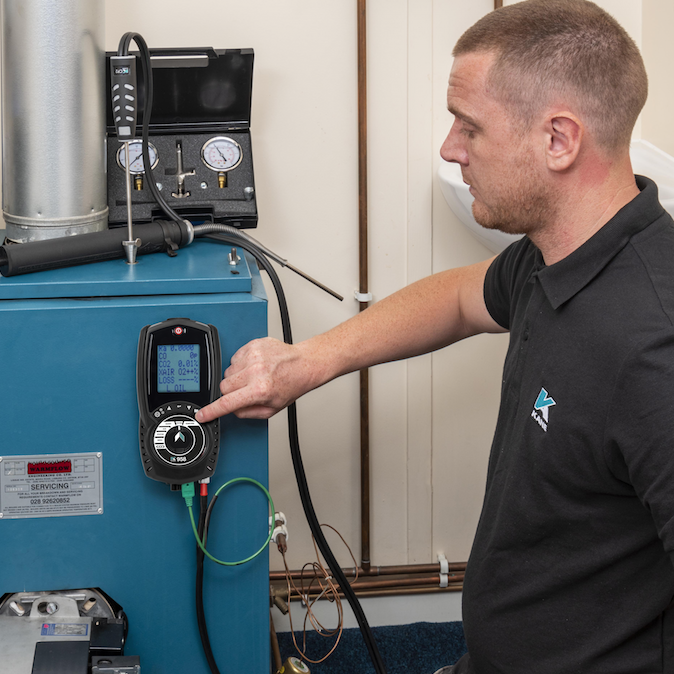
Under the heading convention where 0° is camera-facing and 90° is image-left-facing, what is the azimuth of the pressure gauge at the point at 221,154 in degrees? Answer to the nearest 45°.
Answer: approximately 0°

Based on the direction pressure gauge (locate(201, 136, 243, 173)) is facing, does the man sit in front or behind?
in front

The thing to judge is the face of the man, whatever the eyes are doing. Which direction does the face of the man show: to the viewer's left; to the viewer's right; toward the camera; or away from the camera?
to the viewer's left
